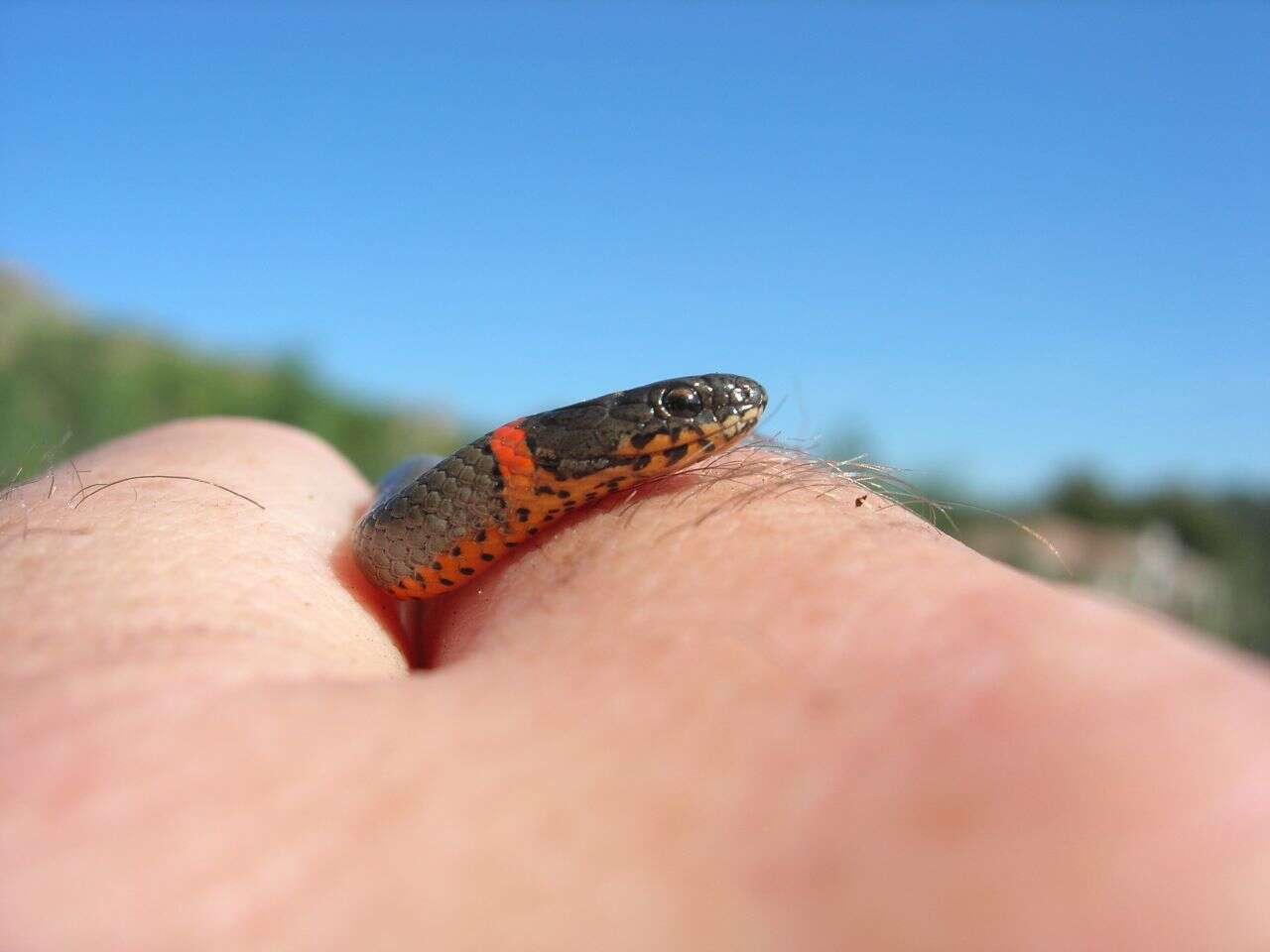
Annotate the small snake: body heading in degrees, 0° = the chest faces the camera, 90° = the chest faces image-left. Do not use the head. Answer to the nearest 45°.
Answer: approximately 270°
